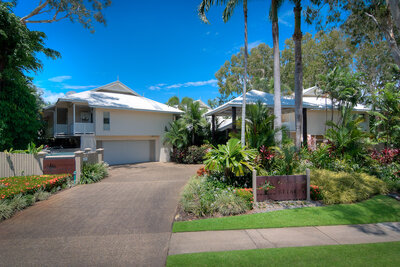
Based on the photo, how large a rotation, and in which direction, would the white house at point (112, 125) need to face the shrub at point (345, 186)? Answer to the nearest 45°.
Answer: approximately 45° to its left

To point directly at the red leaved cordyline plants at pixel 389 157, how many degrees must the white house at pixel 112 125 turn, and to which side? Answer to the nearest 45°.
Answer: approximately 45° to its left

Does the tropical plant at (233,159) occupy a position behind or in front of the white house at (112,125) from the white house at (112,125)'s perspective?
in front

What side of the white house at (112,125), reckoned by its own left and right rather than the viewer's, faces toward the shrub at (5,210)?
front

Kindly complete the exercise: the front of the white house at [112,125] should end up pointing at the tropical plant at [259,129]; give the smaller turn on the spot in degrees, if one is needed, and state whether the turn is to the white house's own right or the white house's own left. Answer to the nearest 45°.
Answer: approximately 45° to the white house's own left

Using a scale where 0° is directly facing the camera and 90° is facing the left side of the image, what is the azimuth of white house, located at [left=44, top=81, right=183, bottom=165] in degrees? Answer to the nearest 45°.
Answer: approximately 0°

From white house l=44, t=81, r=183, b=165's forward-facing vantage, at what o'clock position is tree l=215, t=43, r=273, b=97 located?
The tree is roughly at 8 o'clock from the white house.

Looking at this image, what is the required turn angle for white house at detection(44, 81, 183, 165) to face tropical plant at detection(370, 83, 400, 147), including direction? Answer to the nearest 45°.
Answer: approximately 45° to its left

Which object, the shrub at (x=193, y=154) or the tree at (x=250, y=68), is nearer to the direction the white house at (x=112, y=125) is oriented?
the shrub

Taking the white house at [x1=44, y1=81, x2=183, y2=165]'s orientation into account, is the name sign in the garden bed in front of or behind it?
in front

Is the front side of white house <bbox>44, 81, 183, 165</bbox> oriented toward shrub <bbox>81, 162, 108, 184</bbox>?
yes
